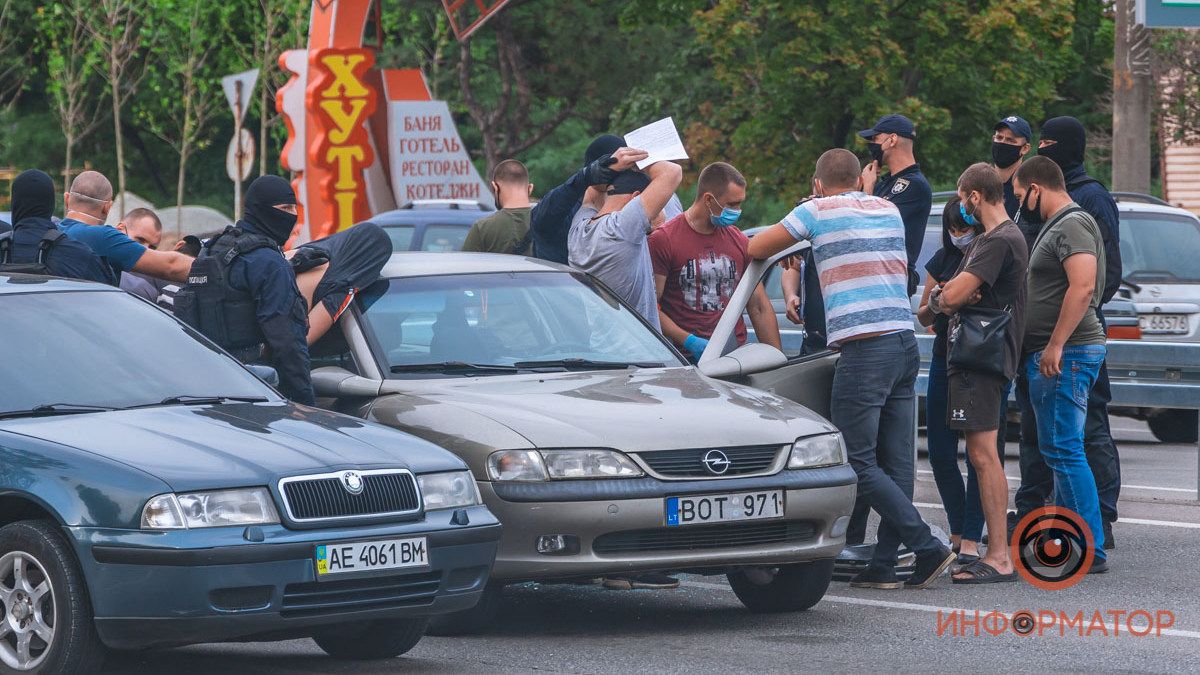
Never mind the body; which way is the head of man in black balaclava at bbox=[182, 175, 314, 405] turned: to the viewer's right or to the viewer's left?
to the viewer's right

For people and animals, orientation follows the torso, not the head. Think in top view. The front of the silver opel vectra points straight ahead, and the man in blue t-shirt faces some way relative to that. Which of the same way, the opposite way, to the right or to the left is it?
to the left

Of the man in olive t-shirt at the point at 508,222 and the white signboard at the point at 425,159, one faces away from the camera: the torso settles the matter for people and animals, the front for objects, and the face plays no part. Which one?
the man in olive t-shirt

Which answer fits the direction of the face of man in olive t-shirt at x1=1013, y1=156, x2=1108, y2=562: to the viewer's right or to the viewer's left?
to the viewer's left

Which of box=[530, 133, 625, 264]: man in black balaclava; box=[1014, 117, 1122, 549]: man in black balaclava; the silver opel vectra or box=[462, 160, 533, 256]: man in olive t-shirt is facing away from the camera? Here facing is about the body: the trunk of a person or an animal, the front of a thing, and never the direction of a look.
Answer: the man in olive t-shirt

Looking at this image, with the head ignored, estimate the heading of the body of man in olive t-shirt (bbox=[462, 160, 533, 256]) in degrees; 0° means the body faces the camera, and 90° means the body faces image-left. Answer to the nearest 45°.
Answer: approximately 180°

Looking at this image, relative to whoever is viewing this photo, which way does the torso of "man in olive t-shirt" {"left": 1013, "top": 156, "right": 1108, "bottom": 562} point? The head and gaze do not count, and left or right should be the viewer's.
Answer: facing to the left of the viewer

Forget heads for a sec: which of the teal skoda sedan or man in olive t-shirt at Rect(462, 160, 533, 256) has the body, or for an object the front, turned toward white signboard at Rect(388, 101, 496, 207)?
the man in olive t-shirt
